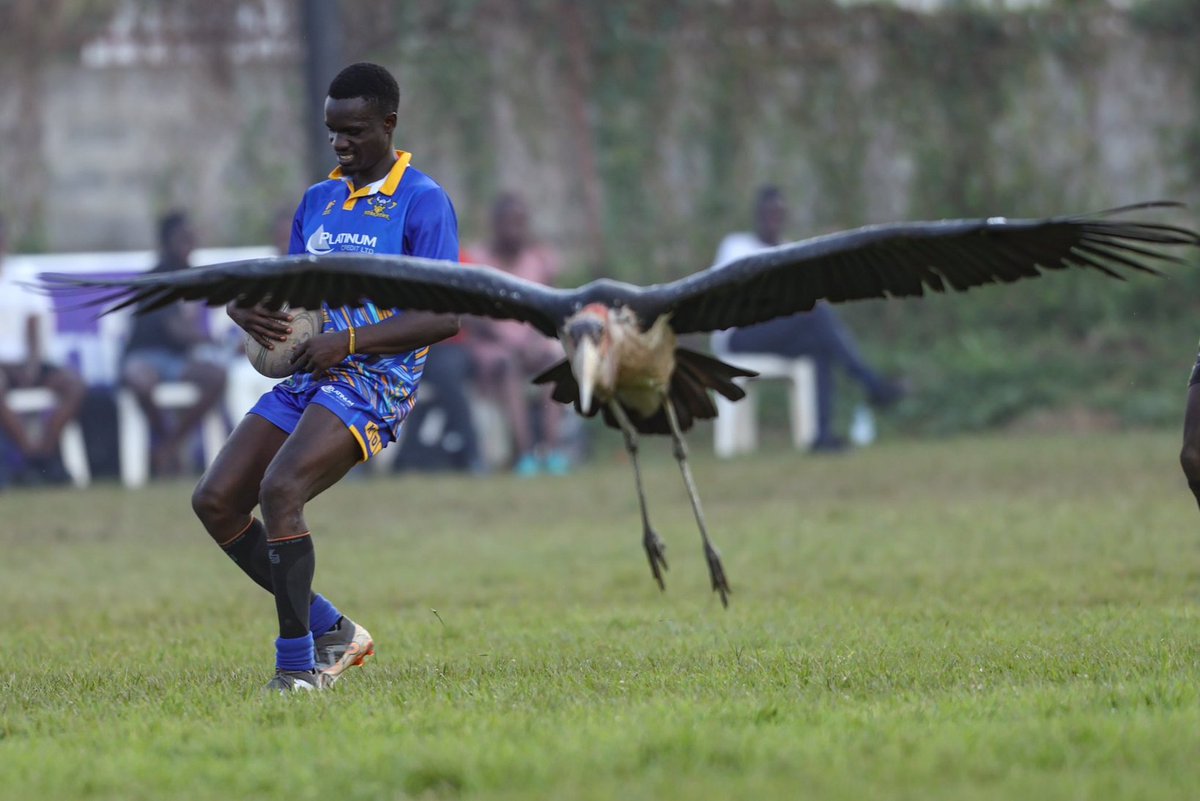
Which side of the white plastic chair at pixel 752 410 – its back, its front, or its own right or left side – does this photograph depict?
right

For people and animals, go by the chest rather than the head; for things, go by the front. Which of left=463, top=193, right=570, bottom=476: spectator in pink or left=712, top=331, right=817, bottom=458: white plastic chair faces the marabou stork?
the spectator in pink

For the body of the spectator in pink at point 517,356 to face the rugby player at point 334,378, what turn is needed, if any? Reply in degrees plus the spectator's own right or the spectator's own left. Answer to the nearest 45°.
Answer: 0° — they already face them

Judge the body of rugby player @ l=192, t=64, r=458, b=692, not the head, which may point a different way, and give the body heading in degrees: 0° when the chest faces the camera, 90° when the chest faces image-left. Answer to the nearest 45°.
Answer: approximately 45°

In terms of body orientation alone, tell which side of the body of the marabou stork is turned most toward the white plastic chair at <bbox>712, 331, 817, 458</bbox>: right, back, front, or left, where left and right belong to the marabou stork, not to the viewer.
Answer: back

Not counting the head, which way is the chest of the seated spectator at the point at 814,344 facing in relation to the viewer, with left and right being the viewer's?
facing to the right of the viewer

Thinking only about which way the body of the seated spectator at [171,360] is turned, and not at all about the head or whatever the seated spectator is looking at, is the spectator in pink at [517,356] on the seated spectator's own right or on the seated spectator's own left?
on the seated spectator's own left

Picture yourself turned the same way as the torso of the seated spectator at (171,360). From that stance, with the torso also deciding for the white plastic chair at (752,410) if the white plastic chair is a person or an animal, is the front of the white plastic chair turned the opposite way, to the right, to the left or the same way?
to the left

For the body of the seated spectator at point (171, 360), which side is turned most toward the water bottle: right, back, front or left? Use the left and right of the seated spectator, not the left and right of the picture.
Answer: left

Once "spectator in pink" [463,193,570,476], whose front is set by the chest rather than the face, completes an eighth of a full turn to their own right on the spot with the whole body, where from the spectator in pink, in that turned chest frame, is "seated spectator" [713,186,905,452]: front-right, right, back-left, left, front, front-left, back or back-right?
back-left
